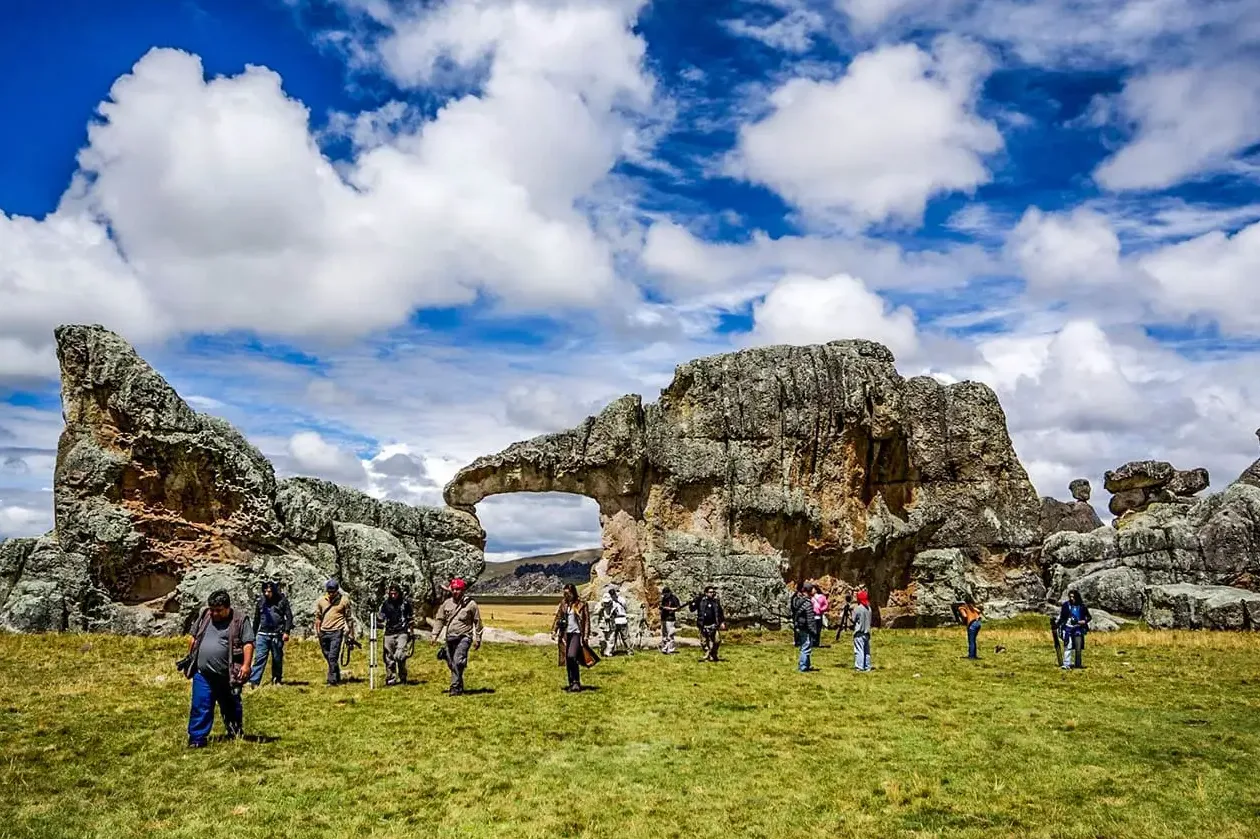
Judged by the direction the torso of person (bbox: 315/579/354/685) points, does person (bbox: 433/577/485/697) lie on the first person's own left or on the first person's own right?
on the first person's own left

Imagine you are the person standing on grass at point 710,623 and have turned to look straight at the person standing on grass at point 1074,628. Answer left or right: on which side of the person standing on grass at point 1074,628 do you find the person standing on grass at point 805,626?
right

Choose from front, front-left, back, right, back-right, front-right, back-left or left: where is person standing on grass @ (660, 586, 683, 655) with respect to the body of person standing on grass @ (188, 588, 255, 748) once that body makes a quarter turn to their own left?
left

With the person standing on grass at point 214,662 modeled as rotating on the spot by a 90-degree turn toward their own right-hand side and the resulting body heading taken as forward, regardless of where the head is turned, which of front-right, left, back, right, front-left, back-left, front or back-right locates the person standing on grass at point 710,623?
right

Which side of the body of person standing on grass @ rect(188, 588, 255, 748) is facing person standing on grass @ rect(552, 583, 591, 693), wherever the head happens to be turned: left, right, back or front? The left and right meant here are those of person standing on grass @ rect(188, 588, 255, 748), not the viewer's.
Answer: back

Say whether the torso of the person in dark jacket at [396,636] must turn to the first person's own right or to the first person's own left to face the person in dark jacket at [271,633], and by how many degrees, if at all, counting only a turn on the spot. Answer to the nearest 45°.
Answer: approximately 90° to the first person's own right

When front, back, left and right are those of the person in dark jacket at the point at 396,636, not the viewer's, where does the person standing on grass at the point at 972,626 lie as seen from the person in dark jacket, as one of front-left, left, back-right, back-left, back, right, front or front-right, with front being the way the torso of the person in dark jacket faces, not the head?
left

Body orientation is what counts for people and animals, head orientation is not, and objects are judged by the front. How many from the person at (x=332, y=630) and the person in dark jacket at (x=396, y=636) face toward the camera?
2
